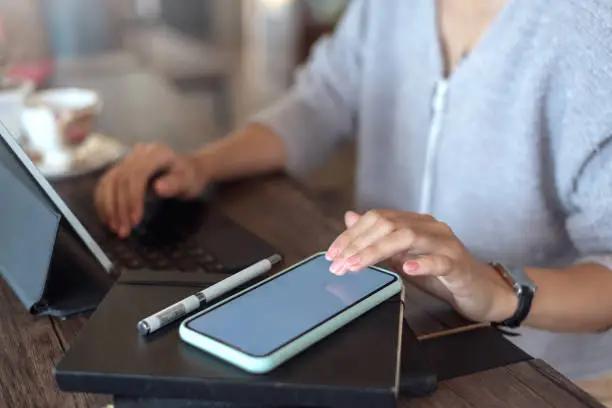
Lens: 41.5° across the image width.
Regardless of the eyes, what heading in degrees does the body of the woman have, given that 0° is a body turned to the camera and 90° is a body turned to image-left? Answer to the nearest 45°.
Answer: approximately 45°
